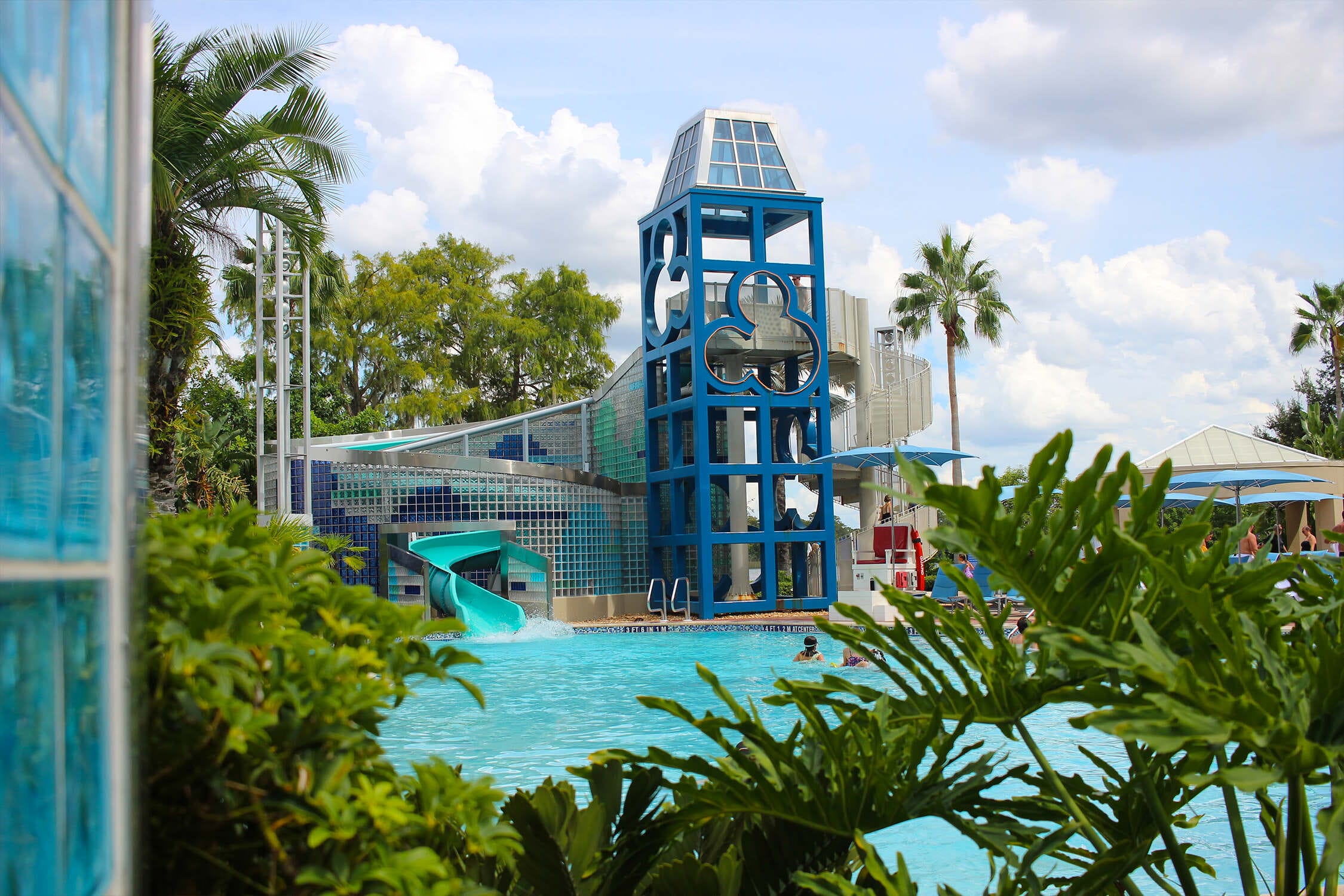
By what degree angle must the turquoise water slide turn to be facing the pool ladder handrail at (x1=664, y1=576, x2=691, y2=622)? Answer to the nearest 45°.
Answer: approximately 90° to its left

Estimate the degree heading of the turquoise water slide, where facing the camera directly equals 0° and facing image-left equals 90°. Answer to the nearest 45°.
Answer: approximately 315°

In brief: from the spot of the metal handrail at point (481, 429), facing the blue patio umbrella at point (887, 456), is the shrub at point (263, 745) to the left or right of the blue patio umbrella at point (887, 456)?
right

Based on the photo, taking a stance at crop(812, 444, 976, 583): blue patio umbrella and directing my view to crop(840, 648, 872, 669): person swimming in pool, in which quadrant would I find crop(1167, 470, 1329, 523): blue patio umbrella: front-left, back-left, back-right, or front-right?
back-left

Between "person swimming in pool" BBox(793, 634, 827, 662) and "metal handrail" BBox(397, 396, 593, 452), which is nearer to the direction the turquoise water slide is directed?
the person swimming in pool

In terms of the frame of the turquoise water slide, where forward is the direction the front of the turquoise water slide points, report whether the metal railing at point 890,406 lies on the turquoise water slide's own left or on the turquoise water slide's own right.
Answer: on the turquoise water slide's own left

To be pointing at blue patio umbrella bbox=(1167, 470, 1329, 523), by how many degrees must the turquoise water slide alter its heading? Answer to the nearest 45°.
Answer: approximately 45° to its left

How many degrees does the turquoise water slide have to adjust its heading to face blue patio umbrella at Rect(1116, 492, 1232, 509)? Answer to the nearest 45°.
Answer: approximately 45° to its left

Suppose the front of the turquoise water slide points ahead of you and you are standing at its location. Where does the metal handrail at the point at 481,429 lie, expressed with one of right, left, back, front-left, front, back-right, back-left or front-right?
back-left
